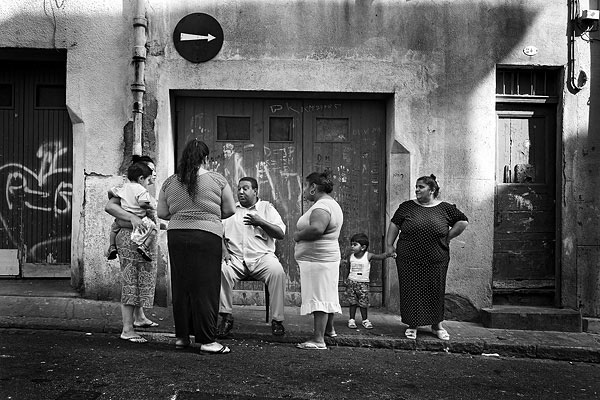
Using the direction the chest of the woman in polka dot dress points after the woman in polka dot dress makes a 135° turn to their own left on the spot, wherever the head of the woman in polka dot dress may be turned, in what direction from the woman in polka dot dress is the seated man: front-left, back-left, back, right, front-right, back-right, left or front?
back-left

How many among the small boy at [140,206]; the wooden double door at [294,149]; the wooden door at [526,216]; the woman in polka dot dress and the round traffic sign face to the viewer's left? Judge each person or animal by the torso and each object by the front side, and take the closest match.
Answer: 0

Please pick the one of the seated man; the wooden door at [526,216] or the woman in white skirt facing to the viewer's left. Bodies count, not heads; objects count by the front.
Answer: the woman in white skirt

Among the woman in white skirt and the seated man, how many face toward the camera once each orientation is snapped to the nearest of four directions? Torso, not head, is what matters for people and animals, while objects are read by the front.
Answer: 1

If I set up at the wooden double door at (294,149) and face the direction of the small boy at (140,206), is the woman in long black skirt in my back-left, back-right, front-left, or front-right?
front-left

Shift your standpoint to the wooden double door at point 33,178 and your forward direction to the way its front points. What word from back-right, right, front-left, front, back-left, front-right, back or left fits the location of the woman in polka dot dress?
front-left

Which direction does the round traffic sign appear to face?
toward the camera

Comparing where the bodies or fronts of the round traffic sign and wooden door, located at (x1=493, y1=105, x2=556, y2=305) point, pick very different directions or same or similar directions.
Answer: same or similar directions

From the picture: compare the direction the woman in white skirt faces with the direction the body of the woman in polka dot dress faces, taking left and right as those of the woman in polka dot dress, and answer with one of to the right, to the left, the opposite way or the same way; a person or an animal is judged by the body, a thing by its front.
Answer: to the right

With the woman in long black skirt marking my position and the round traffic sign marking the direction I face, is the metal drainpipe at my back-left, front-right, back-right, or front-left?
front-left

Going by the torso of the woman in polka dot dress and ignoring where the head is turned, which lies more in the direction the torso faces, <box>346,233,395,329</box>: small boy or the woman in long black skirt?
the woman in long black skirt

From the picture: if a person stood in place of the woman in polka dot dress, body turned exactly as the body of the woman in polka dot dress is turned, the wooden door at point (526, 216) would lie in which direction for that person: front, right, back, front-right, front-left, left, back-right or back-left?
back-left

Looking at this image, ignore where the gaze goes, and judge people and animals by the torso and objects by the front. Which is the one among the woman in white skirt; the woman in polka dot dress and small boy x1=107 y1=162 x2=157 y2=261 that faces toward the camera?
the woman in polka dot dress

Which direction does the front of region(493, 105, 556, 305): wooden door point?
toward the camera
